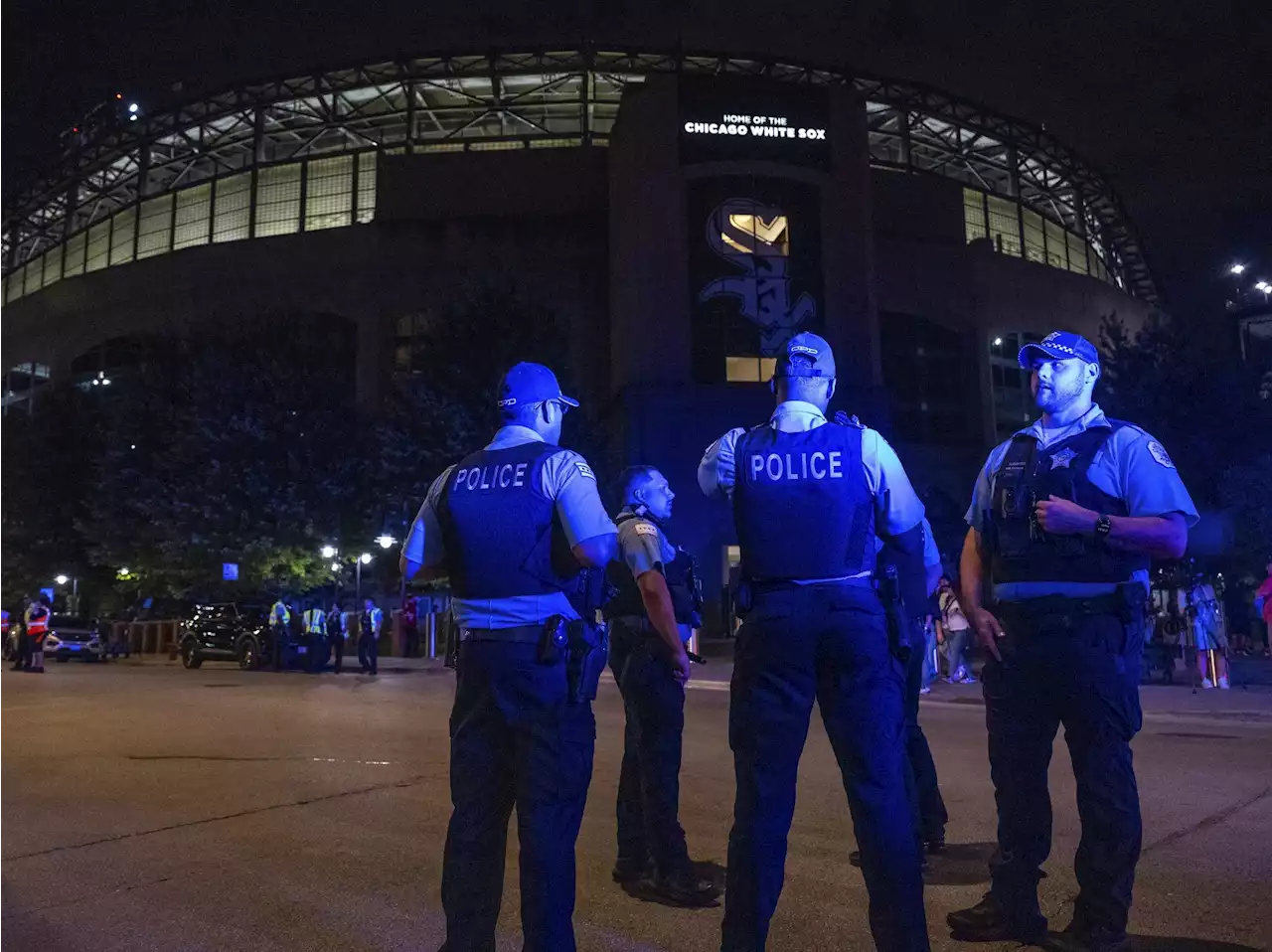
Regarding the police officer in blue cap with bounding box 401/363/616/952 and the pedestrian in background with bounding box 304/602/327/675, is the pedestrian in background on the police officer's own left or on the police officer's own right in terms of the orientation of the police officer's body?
on the police officer's own left

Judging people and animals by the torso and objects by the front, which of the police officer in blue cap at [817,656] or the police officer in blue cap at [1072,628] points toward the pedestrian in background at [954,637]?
the police officer in blue cap at [817,656]

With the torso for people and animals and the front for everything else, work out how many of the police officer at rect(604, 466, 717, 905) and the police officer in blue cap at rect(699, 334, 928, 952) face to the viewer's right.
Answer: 1

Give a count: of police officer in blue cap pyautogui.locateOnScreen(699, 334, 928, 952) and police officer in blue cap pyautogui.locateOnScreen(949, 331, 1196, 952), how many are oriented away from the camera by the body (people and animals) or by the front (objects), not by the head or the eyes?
1

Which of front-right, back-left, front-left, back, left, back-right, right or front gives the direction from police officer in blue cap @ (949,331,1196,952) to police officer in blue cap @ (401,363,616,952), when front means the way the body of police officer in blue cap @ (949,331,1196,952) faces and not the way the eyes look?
front

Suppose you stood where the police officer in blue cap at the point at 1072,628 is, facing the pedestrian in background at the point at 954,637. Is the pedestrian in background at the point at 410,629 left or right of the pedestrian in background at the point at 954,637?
left

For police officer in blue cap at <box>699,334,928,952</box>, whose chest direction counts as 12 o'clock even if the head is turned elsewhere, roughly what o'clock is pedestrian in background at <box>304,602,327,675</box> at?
The pedestrian in background is roughly at 11 o'clock from the police officer in blue cap.

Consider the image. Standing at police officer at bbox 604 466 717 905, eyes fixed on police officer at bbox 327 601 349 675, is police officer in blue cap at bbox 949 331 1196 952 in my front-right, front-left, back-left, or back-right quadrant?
back-right

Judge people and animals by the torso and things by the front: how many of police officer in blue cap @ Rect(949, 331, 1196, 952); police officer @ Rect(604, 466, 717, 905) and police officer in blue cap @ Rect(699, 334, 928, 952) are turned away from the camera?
1

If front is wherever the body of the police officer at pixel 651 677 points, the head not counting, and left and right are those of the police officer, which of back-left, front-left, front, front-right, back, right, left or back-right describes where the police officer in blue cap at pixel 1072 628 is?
front-right

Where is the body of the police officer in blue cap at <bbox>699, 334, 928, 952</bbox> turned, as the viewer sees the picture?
away from the camera

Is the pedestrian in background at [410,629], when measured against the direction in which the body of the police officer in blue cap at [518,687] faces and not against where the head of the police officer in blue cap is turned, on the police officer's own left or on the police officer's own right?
on the police officer's own left

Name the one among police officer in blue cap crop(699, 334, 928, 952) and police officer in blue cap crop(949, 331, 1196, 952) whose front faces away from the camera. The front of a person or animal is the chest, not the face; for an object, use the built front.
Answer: police officer in blue cap crop(699, 334, 928, 952)

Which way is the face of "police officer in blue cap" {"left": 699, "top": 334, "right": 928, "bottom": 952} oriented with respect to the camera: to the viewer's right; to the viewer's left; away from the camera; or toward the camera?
away from the camera

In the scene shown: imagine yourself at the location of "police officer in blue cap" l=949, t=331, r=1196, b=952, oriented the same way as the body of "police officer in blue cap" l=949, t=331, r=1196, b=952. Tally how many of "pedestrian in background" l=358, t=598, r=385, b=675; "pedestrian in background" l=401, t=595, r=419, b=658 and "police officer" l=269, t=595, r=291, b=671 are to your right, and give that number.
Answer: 3

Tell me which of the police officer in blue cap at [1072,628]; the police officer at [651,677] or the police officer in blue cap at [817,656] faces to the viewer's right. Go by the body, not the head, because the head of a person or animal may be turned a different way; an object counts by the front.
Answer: the police officer
